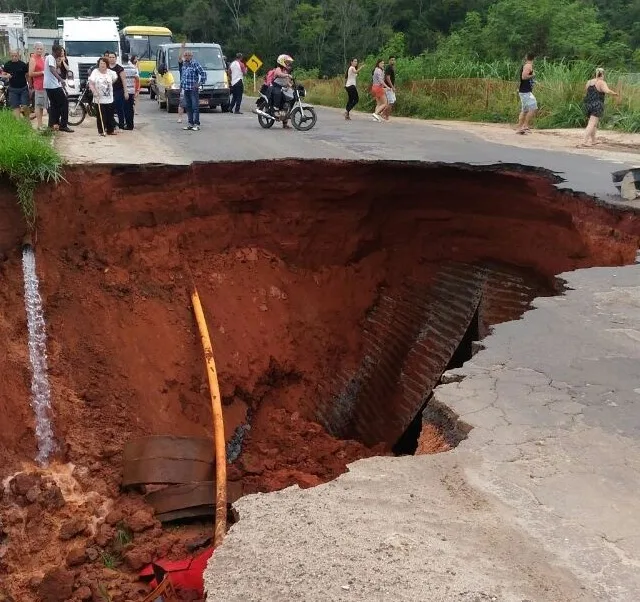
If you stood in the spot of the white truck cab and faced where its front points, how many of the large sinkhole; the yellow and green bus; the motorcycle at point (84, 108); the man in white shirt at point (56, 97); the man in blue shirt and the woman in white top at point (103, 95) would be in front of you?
5

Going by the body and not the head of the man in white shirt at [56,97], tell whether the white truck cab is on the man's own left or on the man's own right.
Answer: on the man's own left

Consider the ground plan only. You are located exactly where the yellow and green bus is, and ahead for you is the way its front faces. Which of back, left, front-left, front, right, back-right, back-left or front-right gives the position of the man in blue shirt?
front

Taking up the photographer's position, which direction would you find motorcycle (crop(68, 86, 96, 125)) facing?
facing the viewer and to the left of the viewer

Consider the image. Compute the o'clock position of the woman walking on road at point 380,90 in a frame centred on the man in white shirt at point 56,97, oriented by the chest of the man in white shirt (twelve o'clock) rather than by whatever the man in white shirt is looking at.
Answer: The woman walking on road is roughly at 11 o'clock from the man in white shirt.

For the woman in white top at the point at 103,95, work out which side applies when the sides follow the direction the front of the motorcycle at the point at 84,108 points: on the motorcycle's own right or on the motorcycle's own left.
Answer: on the motorcycle's own left

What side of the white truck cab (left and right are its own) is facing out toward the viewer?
front

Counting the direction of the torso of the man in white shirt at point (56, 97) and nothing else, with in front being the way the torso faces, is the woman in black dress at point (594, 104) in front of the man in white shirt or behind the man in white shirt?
in front

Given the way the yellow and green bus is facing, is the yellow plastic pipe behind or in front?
in front

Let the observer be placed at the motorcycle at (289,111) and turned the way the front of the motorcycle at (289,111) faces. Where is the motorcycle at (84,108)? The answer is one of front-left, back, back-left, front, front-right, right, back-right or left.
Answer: back-right
